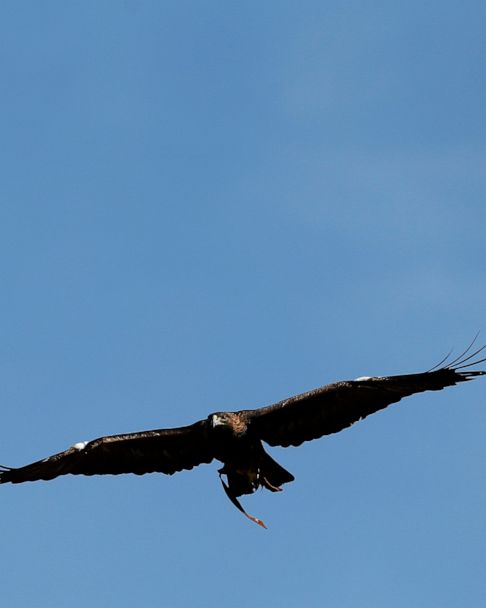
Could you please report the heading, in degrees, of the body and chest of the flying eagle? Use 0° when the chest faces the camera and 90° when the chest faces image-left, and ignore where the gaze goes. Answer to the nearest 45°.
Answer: approximately 0°
